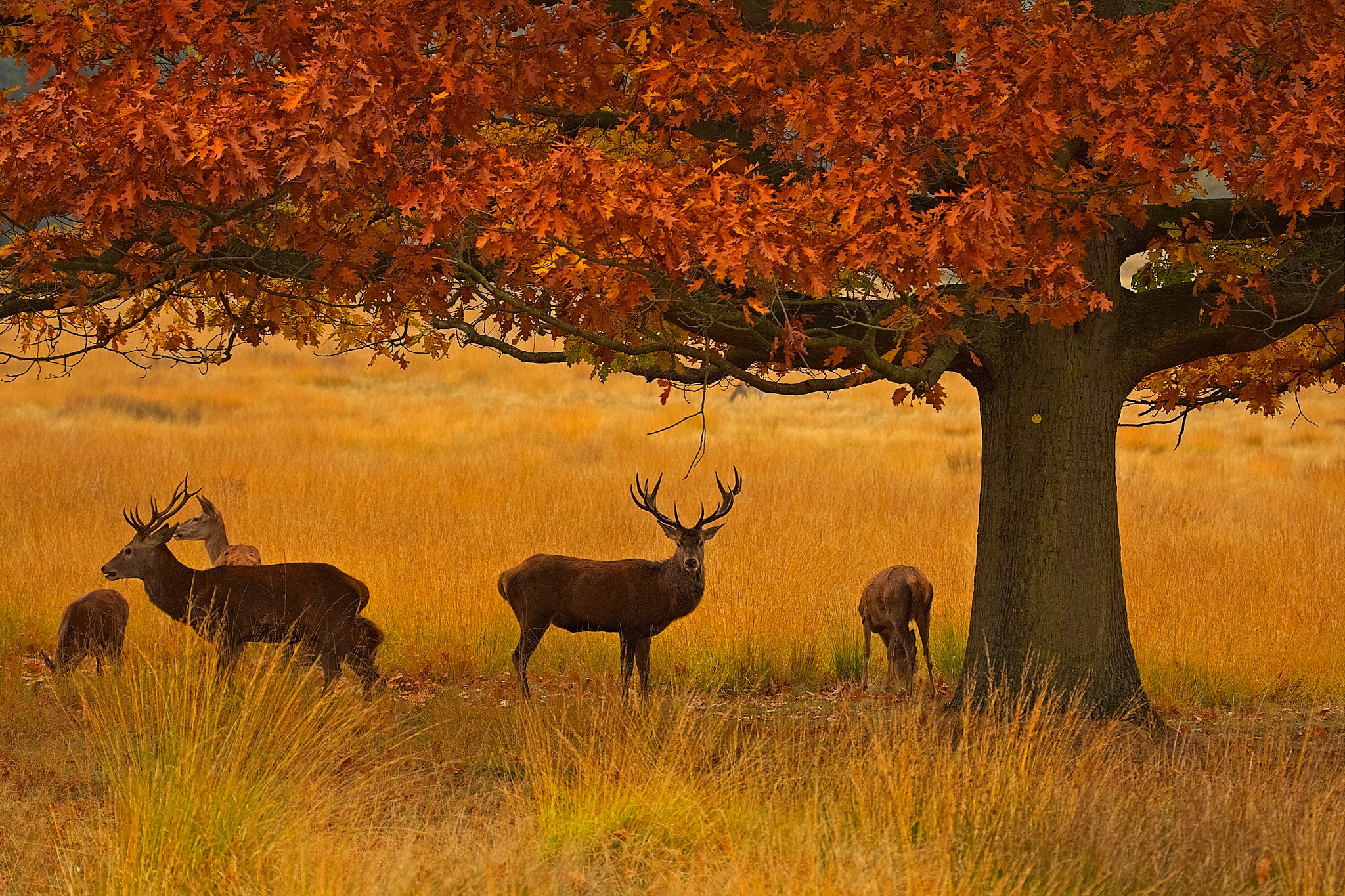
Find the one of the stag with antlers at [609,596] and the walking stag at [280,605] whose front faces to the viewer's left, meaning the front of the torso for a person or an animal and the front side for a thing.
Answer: the walking stag

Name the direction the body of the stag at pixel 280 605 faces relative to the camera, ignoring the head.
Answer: to the viewer's left

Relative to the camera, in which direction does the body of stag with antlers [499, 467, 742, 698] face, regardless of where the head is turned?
to the viewer's right

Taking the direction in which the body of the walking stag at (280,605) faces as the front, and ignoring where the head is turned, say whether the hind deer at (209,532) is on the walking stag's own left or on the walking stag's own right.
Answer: on the walking stag's own right

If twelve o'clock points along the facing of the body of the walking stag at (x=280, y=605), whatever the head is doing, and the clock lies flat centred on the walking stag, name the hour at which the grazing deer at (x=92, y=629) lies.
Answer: The grazing deer is roughly at 1 o'clock from the walking stag.

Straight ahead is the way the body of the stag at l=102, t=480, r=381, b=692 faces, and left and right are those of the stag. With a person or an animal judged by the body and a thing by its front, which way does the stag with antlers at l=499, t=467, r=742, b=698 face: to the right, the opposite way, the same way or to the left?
the opposite way
